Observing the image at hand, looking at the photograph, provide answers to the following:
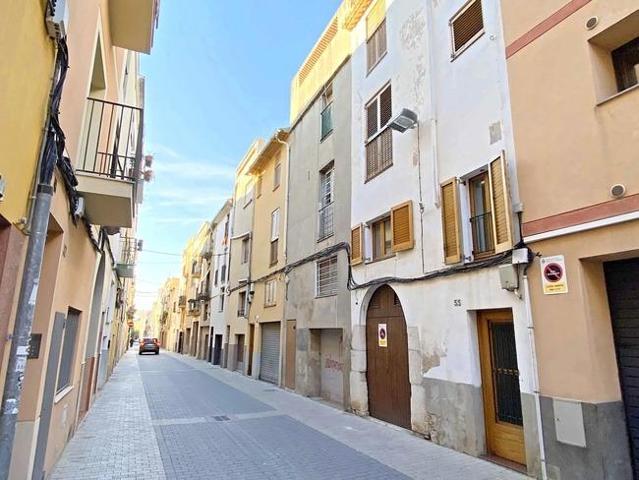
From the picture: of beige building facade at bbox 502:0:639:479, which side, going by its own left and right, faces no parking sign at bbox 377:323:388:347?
right

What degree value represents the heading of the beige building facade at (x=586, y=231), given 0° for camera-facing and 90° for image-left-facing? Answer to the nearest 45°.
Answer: approximately 45°

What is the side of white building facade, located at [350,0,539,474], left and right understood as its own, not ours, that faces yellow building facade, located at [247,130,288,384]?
right

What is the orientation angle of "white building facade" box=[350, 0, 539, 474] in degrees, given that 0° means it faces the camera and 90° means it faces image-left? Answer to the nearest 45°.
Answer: approximately 45°

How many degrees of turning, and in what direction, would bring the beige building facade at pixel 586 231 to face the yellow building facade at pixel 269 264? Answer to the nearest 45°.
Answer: approximately 90° to its right

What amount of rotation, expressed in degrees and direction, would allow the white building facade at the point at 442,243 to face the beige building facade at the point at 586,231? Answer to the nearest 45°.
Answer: approximately 90° to its left

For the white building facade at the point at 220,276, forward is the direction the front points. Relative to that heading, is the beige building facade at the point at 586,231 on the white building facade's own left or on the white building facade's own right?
on the white building facade's own left

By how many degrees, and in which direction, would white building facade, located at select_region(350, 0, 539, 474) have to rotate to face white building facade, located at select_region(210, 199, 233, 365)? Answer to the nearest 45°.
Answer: approximately 90° to its right

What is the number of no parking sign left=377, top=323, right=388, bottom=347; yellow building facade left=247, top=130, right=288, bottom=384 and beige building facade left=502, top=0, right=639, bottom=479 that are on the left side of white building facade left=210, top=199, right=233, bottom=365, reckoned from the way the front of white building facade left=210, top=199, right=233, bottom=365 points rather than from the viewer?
3

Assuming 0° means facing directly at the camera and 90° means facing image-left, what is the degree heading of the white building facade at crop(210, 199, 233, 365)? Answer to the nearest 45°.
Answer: approximately 90°
